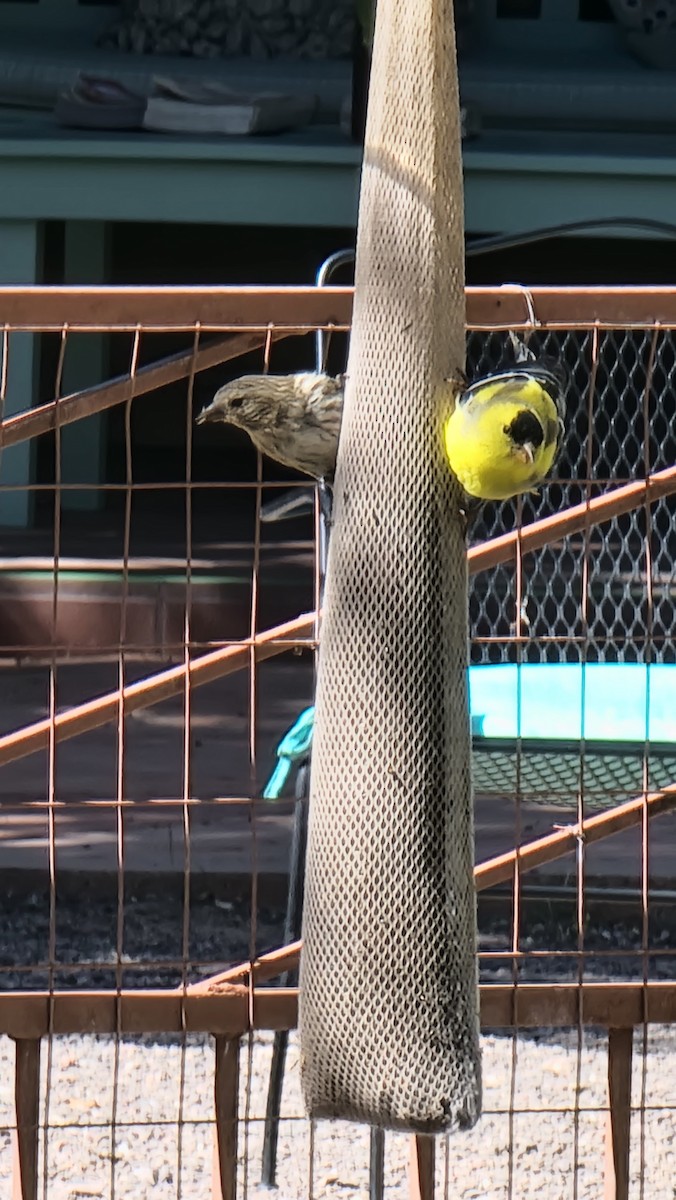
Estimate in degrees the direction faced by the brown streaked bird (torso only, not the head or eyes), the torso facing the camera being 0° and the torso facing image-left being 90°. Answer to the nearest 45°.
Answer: approximately 90°

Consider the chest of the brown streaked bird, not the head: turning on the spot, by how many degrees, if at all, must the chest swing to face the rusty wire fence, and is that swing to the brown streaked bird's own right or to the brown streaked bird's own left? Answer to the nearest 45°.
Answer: approximately 90° to the brown streaked bird's own right

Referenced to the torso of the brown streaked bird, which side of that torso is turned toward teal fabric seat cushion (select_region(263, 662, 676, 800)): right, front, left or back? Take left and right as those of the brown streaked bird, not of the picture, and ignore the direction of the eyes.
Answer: right

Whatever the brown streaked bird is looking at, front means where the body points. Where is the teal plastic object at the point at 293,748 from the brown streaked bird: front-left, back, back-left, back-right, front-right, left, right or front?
right

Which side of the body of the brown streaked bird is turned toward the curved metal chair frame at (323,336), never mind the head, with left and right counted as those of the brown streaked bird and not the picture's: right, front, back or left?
right
